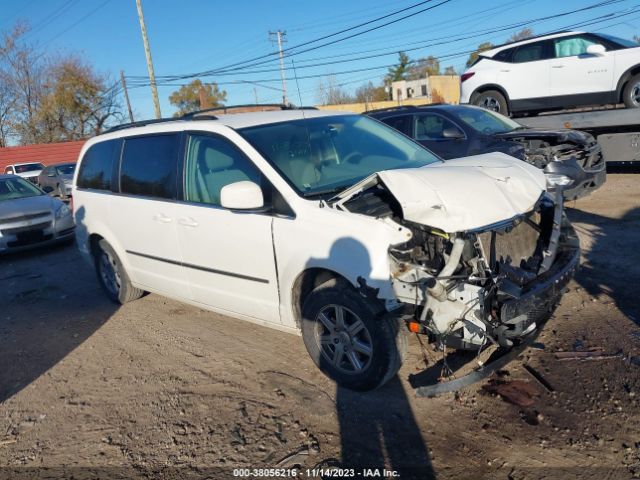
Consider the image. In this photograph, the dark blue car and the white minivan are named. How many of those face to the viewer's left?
0

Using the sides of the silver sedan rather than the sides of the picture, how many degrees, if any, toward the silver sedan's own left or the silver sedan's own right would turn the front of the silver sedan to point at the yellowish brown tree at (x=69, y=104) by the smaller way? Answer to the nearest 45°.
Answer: approximately 135° to the silver sedan's own left

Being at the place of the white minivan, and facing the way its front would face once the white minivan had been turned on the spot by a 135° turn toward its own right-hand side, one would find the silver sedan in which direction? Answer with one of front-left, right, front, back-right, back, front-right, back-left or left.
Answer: front-right

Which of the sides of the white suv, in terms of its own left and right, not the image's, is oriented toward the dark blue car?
right

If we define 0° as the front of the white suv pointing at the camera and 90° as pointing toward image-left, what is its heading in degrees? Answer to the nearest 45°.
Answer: approximately 270°

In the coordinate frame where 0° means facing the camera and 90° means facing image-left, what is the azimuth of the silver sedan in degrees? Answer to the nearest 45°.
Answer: approximately 315°

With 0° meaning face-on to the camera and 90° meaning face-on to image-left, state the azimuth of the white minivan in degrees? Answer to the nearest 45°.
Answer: approximately 315°

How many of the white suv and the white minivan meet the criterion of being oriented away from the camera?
0

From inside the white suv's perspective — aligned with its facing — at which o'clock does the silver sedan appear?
The silver sedan is roughly at 5 o'clock from the white suv.

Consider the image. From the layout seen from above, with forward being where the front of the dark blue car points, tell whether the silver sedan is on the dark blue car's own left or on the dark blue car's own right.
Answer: on the dark blue car's own right

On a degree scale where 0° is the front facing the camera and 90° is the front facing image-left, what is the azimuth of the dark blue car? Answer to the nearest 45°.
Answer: approximately 315°
